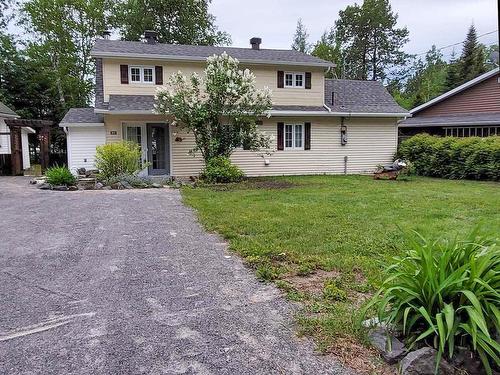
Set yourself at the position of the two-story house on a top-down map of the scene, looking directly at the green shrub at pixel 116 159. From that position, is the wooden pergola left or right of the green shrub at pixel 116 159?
right

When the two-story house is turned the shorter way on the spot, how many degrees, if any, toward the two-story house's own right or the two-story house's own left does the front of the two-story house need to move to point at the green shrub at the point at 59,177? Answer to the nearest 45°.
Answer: approximately 45° to the two-story house's own right

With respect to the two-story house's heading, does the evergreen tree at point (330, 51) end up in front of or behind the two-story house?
behind

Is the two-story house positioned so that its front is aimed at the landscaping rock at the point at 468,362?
yes

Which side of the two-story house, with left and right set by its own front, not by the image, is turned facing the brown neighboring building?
left

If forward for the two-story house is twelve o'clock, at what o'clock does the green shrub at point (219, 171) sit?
The green shrub is roughly at 1 o'clock from the two-story house.

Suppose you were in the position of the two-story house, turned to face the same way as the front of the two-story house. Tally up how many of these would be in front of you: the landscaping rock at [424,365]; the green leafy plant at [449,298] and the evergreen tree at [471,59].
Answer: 2

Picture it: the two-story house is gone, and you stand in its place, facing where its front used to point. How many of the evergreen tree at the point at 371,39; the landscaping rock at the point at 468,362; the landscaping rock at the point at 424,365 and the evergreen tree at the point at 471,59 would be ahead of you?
2

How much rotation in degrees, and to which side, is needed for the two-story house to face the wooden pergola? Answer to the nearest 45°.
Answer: approximately 90° to its right

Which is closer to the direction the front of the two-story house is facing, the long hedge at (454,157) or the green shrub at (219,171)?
the green shrub

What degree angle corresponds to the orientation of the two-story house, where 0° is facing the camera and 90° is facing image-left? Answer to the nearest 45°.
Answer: approximately 0°
